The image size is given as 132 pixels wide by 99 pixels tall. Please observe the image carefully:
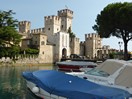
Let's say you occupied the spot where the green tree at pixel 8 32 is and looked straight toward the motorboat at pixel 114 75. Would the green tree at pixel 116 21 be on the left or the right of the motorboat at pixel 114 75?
left

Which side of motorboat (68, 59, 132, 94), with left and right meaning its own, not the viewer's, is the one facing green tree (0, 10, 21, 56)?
front

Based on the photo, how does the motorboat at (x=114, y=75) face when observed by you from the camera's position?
facing away from the viewer and to the left of the viewer

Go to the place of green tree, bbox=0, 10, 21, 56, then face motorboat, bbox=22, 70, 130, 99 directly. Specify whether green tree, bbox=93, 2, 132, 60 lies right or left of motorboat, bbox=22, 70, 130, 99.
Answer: left

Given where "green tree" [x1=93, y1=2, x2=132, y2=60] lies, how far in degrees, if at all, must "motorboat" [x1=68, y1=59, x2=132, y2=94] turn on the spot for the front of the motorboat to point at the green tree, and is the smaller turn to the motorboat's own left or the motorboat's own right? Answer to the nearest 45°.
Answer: approximately 45° to the motorboat's own right

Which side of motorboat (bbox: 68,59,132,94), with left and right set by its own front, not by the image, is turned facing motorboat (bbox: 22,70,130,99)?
left

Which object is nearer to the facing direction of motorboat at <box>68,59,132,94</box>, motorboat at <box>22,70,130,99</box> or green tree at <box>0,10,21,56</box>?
the green tree
